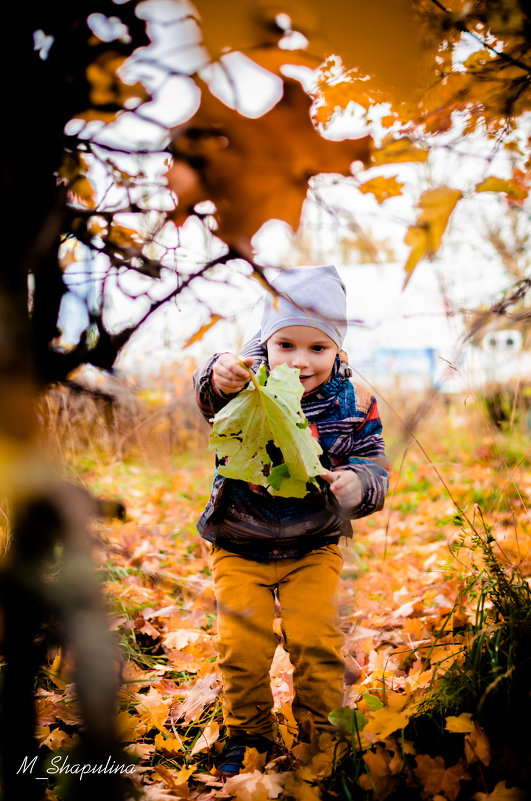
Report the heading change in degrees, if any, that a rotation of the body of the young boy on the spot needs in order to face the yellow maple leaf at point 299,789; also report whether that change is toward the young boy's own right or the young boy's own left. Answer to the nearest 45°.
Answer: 0° — they already face it

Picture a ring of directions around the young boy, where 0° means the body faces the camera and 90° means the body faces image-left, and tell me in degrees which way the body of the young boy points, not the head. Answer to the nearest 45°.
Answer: approximately 0°
